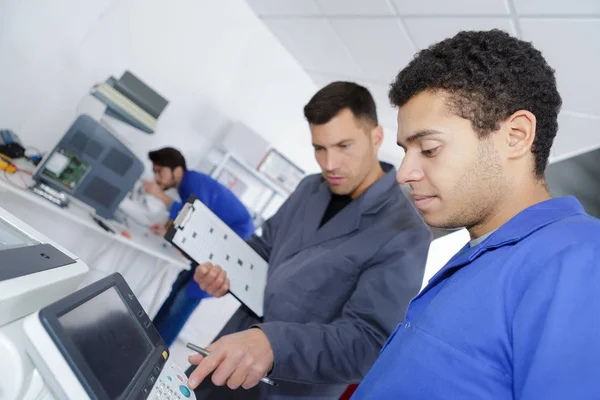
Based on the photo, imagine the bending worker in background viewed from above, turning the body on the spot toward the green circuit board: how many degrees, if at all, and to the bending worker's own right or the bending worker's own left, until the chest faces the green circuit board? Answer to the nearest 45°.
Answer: approximately 45° to the bending worker's own left

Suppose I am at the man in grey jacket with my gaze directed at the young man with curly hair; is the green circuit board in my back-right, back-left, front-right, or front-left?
back-right

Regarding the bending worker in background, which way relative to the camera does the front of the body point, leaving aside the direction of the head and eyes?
to the viewer's left

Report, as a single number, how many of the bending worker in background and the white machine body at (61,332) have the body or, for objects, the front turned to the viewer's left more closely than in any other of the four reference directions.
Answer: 1

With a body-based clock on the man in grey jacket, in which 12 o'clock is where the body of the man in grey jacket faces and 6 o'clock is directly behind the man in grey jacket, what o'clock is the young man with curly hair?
The young man with curly hair is roughly at 10 o'clock from the man in grey jacket.

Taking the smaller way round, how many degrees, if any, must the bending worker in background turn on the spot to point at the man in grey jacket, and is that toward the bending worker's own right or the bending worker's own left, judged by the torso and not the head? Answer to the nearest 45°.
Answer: approximately 90° to the bending worker's own left

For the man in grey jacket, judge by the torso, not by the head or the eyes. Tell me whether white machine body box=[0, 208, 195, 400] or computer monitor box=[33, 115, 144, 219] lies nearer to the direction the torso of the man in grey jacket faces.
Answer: the white machine body

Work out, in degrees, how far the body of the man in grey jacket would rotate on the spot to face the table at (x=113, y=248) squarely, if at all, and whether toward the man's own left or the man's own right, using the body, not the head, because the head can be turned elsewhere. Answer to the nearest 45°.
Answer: approximately 90° to the man's own right

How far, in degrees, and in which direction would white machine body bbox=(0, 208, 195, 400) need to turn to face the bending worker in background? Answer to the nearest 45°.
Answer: approximately 135° to its left

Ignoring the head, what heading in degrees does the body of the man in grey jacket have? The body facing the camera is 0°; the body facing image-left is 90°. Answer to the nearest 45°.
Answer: approximately 45°
